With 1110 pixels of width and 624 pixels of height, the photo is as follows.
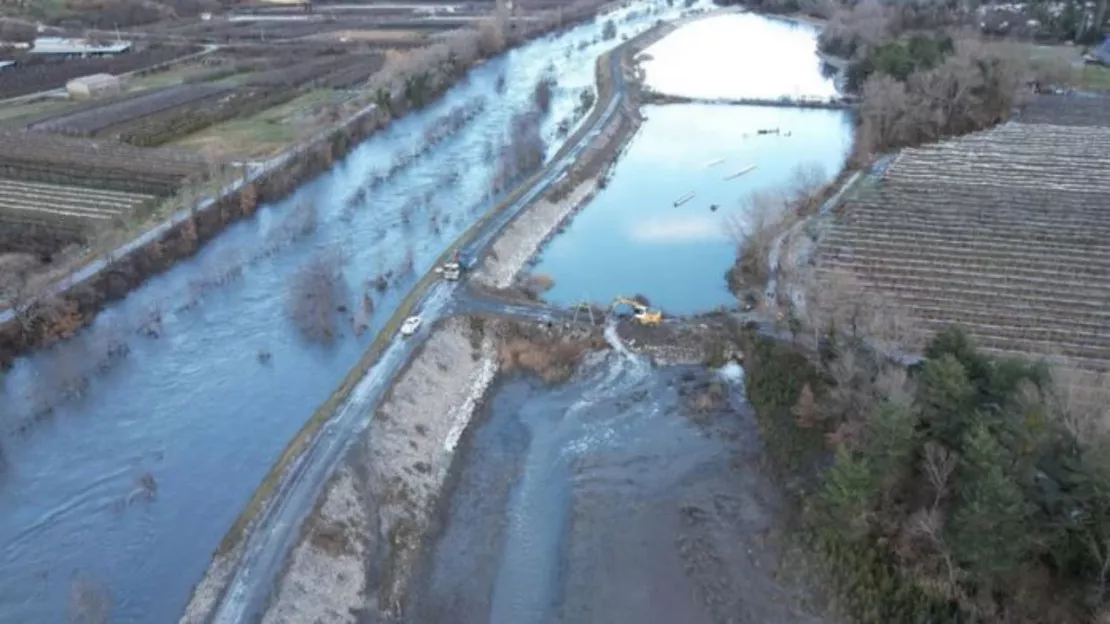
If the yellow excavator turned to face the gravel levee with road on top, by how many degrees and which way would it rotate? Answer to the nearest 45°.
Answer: approximately 45° to its left

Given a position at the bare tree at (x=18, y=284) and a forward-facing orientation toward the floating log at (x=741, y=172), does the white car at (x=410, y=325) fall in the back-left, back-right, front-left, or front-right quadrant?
front-right

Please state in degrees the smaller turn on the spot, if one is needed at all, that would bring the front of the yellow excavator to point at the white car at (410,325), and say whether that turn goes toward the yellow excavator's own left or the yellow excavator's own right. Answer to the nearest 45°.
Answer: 0° — it already faces it

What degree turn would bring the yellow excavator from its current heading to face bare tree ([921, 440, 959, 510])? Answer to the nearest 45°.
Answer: approximately 135° to its left

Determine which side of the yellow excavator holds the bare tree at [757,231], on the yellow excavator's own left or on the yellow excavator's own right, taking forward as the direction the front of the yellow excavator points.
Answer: on the yellow excavator's own right

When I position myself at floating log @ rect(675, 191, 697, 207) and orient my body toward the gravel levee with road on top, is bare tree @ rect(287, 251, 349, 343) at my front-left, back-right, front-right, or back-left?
front-right

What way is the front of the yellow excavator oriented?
to the viewer's left

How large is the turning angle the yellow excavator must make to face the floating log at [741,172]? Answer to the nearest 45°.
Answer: approximately 90° to its right

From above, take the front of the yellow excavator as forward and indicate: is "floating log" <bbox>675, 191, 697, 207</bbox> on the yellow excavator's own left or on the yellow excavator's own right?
on the yellow excavator's own right

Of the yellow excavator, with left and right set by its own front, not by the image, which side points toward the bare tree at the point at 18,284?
front

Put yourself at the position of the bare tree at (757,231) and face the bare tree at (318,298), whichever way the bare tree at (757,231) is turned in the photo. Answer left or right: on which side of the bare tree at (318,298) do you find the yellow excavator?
left

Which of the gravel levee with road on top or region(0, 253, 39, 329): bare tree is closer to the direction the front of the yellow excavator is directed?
the bare tree

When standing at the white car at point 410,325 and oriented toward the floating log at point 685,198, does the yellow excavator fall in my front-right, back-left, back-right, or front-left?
front-right

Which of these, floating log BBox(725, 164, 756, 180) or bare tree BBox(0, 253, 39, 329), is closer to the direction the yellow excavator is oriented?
the bare tree
